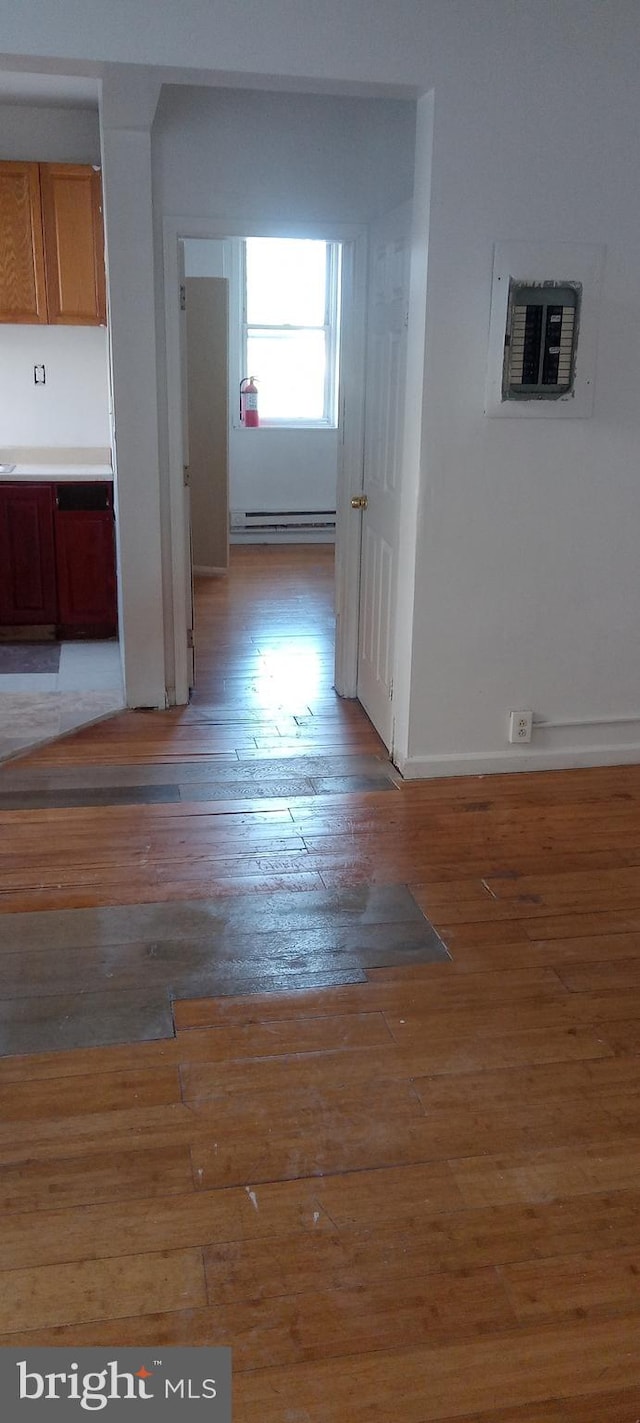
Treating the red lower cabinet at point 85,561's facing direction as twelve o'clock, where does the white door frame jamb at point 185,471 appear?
The white door frame jamb is roughly at 11 o'clock from the red lower cabinet.

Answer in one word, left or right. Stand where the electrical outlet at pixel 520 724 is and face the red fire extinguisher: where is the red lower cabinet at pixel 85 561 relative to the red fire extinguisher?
left

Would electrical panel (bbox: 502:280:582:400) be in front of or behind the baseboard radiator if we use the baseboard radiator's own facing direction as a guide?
in front

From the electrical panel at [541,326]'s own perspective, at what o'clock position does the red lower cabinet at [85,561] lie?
The red lower cabinet is roughly at 4 o'clock from the electrical panel.

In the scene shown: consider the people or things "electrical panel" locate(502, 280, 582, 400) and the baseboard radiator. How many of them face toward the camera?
2

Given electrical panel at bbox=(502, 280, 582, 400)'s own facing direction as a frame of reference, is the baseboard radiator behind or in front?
behind

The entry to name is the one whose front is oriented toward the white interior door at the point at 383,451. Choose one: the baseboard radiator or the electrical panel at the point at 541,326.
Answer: the baseboard radiator

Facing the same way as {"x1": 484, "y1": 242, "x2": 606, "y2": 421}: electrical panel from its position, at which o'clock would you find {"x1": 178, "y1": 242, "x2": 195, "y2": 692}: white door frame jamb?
The white door frame jamb is roughly at 4 o'clock from the electrical panel.
